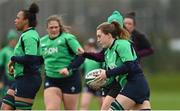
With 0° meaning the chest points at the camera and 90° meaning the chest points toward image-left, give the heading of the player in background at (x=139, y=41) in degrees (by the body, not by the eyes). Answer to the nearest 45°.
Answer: approximately 45°

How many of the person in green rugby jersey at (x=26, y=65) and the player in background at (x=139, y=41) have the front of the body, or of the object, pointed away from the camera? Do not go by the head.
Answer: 0

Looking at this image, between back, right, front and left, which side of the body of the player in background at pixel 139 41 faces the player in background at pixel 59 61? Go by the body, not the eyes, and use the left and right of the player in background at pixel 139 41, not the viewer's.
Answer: front
